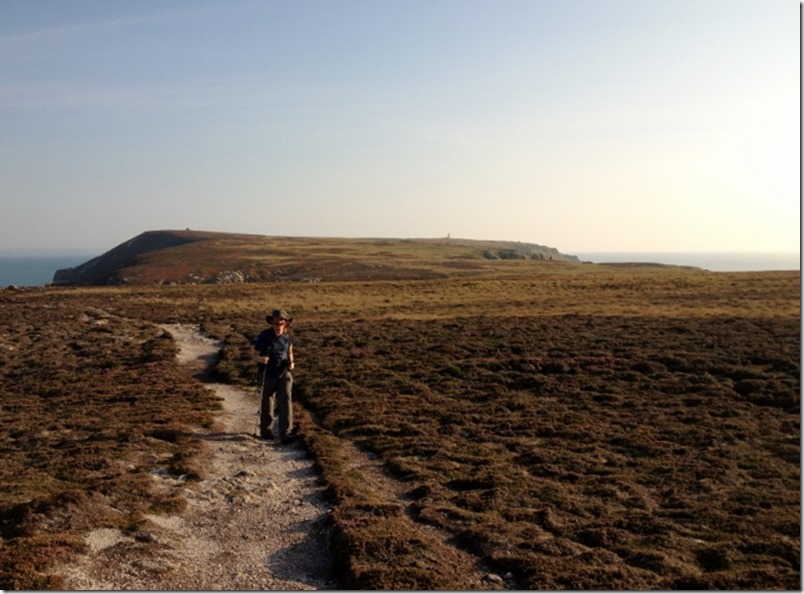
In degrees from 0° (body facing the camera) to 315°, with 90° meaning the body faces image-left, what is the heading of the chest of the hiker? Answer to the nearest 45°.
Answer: approximately 0°
